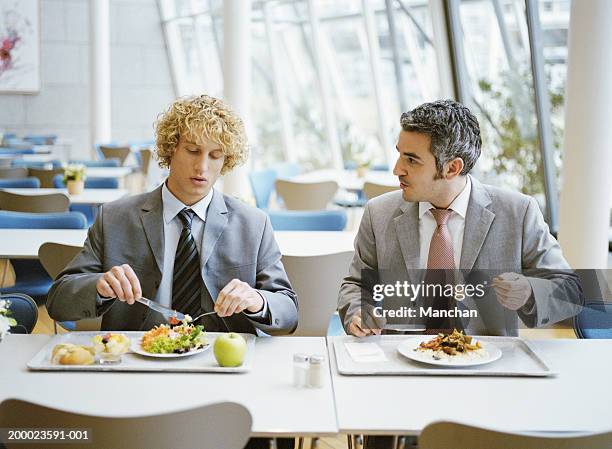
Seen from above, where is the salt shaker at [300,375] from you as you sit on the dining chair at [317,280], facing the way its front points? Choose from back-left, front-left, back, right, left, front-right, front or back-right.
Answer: back

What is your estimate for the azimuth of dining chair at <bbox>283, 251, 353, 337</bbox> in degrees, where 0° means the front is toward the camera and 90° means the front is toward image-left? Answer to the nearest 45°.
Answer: approximately 180°

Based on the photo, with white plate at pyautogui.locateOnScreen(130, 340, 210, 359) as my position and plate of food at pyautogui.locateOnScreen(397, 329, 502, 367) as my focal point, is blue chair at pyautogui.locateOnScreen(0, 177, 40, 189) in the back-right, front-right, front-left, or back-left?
back-left

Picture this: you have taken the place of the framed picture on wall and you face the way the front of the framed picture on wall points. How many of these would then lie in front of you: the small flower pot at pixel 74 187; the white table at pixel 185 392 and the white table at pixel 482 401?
3

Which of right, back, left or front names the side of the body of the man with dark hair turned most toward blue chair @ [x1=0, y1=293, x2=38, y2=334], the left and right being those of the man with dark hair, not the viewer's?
right

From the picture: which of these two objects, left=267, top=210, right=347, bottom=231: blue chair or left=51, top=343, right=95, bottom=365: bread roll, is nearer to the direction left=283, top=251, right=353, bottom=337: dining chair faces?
the blue chair

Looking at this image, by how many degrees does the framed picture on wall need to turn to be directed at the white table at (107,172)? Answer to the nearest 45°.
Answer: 0° — it already faces it

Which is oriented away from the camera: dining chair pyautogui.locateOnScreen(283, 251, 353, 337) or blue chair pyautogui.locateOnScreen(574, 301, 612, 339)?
the dining chair
